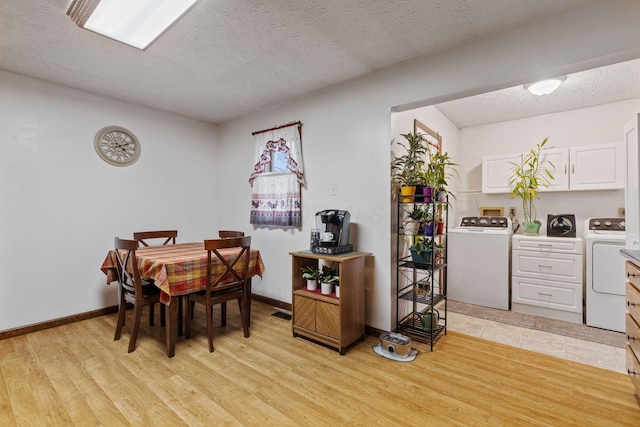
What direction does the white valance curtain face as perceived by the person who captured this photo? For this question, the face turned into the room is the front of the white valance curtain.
facing the viewer and to the left of the viewer

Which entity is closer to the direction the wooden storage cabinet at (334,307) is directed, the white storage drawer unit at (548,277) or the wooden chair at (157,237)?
the wooden chair

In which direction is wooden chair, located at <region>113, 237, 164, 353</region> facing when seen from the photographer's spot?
facing away from the viewer and to the right of the viewer

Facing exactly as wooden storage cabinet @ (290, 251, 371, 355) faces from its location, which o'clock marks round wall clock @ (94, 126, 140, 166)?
The round wall clock is roughly at 2 o'clock from the wooden storage cabinet.

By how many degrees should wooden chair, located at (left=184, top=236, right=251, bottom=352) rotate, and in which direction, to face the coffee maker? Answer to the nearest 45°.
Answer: approximately 135° to its right

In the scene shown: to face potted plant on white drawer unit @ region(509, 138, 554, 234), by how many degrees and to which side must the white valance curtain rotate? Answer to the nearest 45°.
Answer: approximately 135° to its left

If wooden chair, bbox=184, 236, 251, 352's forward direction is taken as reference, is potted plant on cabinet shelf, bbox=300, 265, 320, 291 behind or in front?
behind

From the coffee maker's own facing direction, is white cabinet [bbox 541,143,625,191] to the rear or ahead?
to the rear

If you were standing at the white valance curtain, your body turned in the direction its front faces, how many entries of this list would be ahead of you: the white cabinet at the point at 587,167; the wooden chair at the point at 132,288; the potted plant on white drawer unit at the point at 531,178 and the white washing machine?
1

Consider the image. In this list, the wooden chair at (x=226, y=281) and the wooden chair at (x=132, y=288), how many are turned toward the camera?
0

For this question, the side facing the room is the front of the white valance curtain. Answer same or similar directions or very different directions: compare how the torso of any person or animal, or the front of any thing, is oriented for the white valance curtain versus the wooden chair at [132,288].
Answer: very different directions

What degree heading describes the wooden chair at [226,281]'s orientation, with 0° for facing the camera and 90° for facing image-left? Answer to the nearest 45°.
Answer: approximately 135°

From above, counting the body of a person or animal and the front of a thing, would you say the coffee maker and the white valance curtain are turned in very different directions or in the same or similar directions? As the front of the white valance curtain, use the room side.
same or similar directions

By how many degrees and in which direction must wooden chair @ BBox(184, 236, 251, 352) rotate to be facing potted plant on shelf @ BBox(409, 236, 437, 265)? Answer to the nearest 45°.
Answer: approximately 135° to its right
